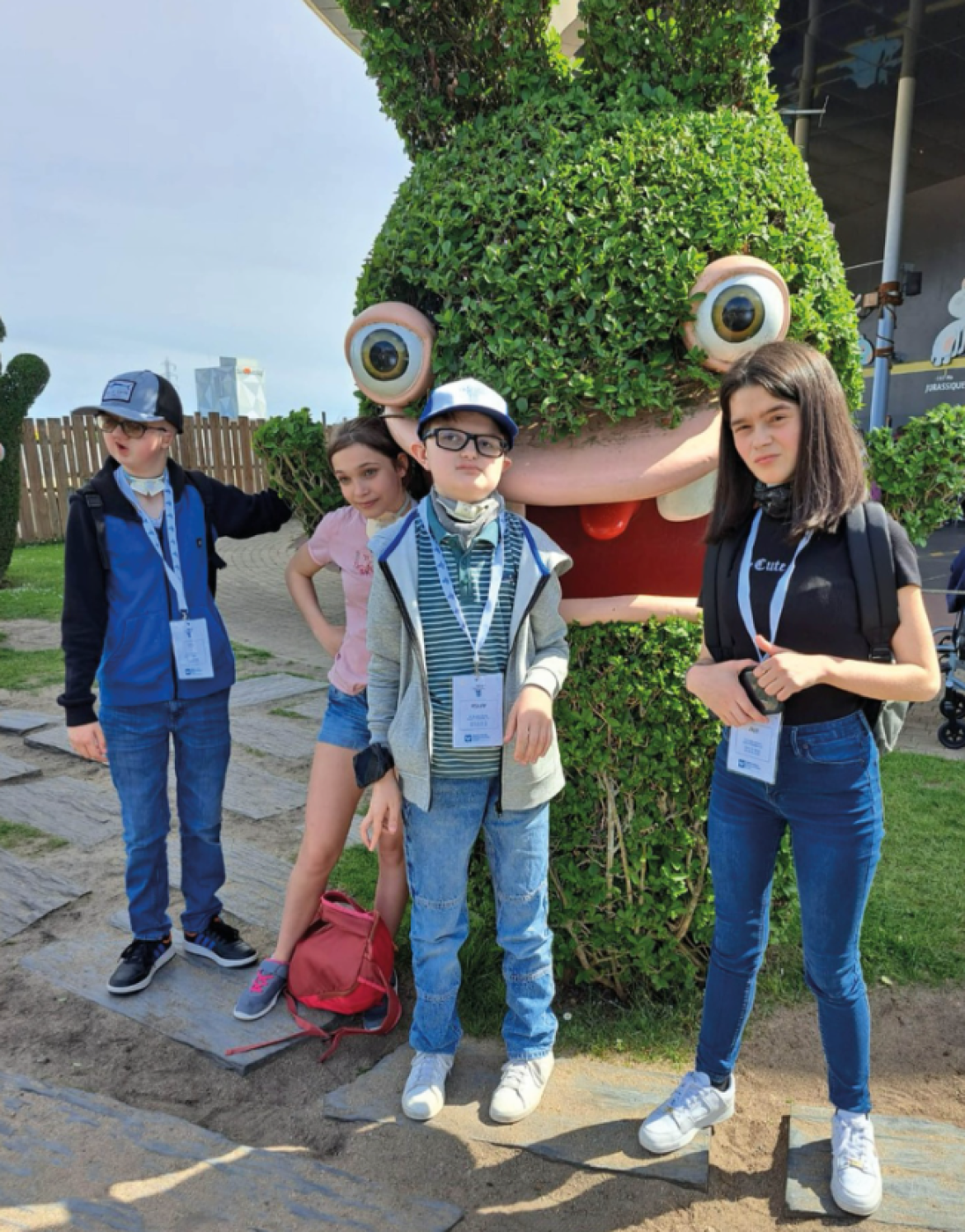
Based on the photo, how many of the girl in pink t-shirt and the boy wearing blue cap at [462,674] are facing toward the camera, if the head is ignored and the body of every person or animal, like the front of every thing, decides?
2

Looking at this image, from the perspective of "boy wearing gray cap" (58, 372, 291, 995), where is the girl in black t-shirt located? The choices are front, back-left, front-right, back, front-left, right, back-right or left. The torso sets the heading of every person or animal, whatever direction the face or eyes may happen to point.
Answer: front-left

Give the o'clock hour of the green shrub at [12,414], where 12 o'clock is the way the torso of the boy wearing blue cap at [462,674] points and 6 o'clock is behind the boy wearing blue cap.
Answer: The green shrub is roughly at 5 o'clock from the boy wearing blue cap.

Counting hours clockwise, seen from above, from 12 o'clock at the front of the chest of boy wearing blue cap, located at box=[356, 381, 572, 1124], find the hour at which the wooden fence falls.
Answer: The wooden fence is roughly at 5 o'clock from the boy wearing blue cap.

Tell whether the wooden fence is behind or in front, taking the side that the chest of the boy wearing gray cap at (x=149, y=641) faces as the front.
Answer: behind

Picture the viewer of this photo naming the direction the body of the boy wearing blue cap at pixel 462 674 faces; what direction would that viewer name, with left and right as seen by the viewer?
facing the viewer

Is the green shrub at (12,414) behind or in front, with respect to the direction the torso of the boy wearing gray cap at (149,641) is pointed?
behind

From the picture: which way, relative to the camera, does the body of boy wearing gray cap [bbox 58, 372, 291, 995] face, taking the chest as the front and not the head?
toward the camera

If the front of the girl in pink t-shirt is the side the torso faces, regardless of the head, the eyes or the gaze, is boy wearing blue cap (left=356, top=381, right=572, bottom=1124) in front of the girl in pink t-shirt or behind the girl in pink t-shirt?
in front
